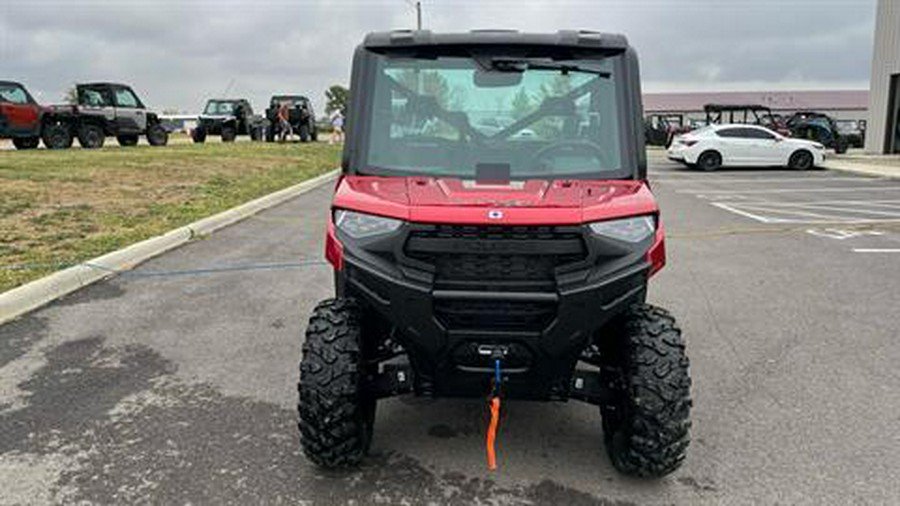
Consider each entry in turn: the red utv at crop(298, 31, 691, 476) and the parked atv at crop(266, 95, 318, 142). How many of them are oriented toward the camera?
2

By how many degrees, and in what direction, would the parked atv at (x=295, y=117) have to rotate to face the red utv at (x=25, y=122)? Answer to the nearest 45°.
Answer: approximately 45° to its right

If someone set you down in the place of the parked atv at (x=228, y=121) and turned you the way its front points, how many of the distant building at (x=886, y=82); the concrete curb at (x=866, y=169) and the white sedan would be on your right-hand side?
0

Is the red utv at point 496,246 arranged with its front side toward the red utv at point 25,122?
no

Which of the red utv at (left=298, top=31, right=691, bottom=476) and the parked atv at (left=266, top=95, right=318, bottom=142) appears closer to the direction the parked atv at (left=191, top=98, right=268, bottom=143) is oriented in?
the red utv

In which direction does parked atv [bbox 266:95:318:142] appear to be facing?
toward the camera

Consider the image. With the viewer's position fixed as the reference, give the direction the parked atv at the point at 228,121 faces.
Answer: facing the viewer and to the left of the viewer

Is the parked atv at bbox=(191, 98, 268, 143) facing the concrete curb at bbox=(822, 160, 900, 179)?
no

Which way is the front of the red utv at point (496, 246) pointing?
toward the camera

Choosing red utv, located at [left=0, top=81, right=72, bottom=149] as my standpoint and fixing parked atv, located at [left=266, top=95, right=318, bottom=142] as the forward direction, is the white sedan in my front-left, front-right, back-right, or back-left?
front-right

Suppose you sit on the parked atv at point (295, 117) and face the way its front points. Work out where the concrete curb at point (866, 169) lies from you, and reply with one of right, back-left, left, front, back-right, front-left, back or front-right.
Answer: front-left

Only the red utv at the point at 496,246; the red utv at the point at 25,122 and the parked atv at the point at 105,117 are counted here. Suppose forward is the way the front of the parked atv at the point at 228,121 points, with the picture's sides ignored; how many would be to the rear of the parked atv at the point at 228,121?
0

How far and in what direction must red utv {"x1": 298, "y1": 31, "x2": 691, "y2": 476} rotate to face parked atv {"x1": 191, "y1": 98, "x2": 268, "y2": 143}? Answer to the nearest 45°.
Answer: approximately 180°
